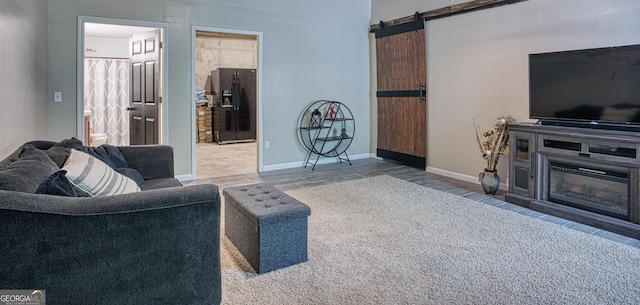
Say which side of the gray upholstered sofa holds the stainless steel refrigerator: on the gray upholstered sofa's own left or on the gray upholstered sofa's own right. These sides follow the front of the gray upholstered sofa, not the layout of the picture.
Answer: on the gray upholstered sofa's own left

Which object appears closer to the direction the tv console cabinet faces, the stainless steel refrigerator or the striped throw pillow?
the striped throw pillow

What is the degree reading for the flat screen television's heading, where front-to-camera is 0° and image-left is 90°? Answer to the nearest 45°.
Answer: approximately 45°

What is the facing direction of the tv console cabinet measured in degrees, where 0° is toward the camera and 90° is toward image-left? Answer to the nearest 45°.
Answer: approximately 45°

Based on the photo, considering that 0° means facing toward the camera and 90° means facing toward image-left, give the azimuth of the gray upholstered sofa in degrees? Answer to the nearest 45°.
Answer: approximately 270°

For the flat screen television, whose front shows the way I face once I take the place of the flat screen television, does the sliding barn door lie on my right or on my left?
on my right

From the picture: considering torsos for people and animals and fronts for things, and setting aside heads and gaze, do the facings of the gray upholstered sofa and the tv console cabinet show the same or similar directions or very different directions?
very different directions

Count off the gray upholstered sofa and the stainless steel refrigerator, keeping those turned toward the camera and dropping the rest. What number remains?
1

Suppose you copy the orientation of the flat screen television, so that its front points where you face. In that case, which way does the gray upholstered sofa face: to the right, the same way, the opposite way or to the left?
the opposite way
